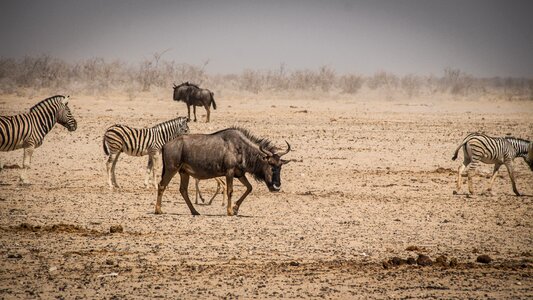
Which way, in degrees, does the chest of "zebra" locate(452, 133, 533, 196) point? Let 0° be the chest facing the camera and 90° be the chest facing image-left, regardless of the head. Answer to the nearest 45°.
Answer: approximately 270°

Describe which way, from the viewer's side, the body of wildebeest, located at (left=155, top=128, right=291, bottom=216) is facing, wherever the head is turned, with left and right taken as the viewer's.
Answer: facing to the right of the viewer

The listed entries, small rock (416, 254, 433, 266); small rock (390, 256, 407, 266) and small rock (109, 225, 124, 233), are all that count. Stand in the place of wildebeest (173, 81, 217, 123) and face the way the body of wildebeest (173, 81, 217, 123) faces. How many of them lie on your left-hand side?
3

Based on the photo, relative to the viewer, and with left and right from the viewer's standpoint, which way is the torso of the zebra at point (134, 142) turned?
facing to the right of the viewer

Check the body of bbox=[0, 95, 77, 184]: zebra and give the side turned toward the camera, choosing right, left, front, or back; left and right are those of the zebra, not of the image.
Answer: right

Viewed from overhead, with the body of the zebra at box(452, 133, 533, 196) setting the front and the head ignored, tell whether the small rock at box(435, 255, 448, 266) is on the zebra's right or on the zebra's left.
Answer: on the zebra's right

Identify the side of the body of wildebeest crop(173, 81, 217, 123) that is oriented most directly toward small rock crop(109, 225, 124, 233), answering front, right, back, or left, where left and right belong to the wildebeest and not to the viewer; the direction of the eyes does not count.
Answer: left

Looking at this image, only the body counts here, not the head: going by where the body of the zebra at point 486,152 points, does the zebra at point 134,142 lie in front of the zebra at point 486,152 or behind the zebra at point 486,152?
behind
